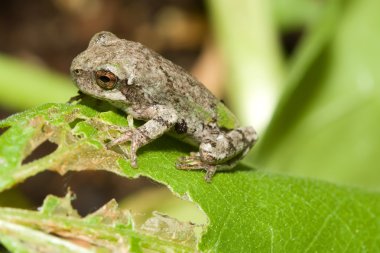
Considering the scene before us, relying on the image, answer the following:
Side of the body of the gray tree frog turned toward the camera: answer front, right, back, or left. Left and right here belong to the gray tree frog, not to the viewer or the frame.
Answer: left

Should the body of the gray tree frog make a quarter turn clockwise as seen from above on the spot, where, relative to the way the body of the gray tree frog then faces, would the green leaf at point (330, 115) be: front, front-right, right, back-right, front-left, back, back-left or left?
front-right

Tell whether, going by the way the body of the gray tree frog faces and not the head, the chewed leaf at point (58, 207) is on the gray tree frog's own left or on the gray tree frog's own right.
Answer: on the gray tree frog's own left
